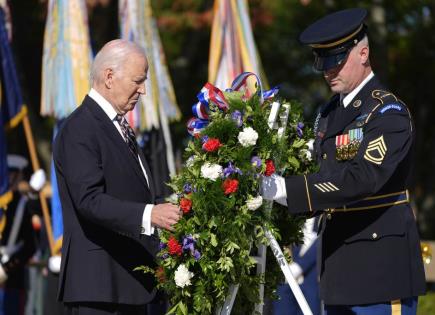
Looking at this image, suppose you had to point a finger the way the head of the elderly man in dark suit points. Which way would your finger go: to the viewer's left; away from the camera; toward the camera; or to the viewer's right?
to the viewer's right

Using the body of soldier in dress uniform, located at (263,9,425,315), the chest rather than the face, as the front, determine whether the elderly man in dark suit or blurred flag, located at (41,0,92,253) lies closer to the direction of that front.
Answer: the elderly man in dark suit

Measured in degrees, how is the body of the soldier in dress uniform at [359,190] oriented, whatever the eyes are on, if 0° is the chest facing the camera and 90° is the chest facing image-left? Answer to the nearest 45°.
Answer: approximately 45°

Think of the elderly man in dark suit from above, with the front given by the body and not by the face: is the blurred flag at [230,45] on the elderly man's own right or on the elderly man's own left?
on the elderly man's own left

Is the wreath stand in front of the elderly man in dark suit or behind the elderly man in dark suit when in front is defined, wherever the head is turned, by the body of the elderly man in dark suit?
in front

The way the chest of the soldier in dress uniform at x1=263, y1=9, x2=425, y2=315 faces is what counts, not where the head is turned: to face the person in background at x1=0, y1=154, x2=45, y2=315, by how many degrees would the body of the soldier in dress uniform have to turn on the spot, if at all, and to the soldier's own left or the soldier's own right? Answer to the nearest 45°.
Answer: approximately 90° to the soldier's own right

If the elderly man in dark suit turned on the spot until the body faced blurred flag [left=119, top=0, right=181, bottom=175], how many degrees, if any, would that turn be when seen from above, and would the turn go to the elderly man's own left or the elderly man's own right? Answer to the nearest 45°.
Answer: approximately 90° to the elderly man's own left

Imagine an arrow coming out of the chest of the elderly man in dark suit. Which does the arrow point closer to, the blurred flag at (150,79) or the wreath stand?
the wreath stand

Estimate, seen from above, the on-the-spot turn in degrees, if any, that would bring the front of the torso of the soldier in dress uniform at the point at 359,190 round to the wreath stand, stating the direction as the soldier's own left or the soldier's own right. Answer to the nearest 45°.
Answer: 0° — they already face it

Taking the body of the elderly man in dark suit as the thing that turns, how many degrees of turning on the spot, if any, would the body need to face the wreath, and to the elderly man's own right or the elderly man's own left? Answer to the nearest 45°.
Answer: approximately 45° to the elderly man's own right

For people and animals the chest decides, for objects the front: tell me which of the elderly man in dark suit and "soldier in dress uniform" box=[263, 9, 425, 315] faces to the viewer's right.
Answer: the elderly man in dark suit

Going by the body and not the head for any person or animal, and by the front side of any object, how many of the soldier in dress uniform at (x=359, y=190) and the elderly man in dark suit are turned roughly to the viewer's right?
1

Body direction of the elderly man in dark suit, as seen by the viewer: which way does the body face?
to the viewer's right
